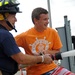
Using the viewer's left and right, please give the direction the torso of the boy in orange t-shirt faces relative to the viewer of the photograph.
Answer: facing the viewer and to the right of the viewer
